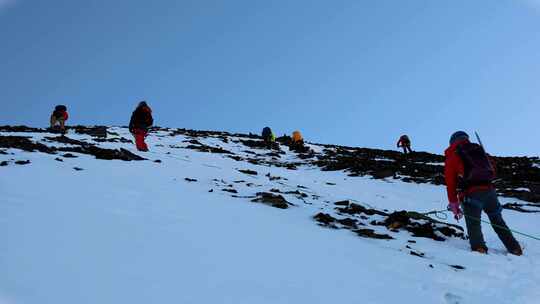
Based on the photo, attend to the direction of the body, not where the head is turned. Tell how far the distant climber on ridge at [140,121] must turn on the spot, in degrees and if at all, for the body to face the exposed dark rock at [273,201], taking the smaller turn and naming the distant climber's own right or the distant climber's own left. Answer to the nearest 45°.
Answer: approximately 180°

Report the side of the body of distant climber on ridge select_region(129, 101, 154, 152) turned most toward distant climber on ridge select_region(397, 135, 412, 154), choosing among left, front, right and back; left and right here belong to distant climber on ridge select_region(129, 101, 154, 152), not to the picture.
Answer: right

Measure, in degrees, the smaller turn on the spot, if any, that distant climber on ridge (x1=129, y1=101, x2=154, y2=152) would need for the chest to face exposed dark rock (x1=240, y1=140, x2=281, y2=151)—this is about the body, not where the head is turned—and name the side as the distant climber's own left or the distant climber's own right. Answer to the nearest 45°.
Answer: approximately 45° to the distant climber's own right

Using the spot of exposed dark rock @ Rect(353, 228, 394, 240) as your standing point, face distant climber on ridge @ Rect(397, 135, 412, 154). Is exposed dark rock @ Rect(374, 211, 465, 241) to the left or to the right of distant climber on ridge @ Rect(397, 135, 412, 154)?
right

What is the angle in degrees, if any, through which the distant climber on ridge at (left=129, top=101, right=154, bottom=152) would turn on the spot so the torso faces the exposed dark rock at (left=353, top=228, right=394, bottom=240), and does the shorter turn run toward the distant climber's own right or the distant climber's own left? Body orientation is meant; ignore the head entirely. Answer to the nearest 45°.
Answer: approximately 180°

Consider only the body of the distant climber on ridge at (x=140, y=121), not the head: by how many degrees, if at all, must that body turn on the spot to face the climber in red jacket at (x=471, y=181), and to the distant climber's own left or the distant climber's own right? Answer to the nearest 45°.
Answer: approximately 135° to the distant climber's own right

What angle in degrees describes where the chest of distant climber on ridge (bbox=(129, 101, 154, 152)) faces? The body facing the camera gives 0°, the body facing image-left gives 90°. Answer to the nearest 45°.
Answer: approximately 180°
